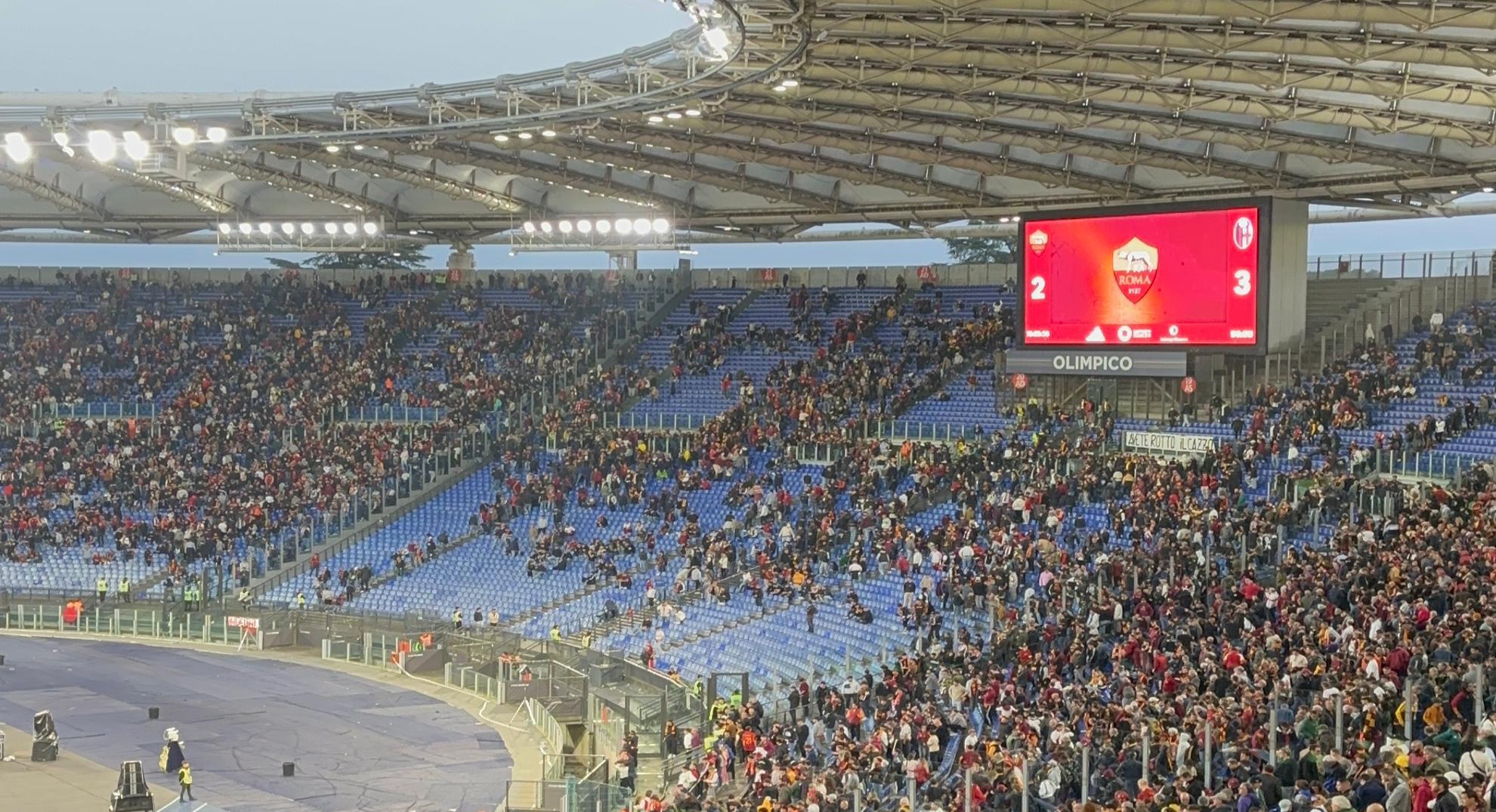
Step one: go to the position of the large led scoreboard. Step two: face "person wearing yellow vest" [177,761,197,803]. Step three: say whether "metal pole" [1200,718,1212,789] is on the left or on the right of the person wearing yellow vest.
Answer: left

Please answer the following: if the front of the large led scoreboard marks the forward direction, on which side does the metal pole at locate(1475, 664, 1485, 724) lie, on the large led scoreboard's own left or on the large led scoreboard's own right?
on the large led scoreboard's own left

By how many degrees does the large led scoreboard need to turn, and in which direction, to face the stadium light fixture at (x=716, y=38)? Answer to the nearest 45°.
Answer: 0° — it already faces it

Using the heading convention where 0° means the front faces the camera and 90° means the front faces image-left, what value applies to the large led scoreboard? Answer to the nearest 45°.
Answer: approximately 45°

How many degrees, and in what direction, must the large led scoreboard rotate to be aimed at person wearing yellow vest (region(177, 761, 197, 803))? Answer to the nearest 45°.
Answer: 0° — it already faces them

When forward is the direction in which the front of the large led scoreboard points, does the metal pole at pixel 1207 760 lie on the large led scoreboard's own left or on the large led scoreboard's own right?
on the large led scoreboard's own left

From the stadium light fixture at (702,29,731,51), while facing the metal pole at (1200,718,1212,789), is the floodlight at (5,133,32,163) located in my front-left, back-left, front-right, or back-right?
back-right

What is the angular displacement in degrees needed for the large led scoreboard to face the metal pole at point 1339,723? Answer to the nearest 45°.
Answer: approximately 45° to its left
